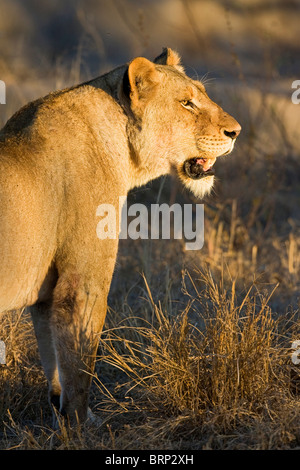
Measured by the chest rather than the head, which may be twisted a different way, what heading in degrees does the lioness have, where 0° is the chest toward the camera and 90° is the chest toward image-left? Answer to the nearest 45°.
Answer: approximately 270°
